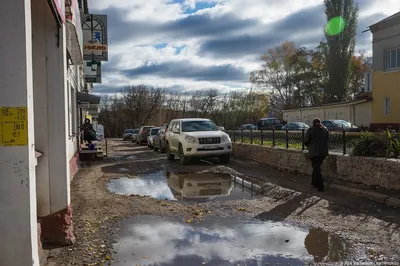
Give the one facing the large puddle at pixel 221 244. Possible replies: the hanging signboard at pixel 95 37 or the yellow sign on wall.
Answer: the hanging signboard

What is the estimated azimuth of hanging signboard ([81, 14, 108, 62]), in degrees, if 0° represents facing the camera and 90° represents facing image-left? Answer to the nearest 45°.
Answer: approximately 0°

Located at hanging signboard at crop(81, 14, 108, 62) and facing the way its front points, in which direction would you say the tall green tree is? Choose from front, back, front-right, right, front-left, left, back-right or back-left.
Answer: back-left

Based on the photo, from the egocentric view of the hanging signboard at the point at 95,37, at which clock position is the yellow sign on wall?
The yellow sign on wall is roughly at 12 o'clock from the hanging signboard.

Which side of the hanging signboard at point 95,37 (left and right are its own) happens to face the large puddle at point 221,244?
front

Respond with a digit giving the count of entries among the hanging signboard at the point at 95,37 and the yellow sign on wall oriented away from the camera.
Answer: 0
